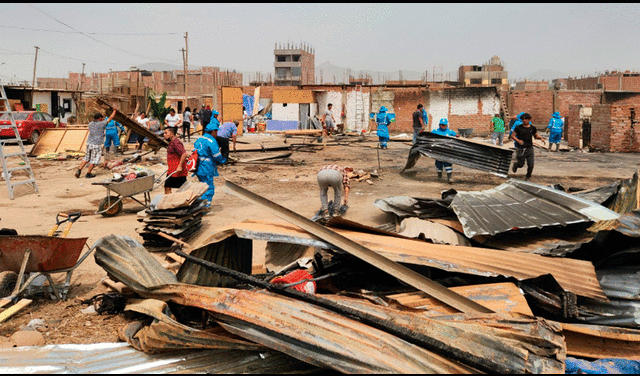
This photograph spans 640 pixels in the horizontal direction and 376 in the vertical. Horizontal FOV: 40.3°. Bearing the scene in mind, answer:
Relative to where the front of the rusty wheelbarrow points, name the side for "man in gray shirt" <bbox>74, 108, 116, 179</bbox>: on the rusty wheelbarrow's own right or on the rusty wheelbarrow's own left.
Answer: on the rusty wheelbarrow's own right

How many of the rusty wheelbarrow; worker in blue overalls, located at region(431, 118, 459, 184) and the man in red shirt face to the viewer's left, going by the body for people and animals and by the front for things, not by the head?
2

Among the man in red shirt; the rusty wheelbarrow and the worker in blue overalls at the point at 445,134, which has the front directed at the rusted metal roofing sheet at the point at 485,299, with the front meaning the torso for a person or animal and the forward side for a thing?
the worker in blue overalls

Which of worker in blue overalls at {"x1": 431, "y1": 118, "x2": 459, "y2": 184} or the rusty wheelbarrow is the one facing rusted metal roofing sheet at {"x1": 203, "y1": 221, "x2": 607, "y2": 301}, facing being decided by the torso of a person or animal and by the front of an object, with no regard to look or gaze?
the worker in blue overalls

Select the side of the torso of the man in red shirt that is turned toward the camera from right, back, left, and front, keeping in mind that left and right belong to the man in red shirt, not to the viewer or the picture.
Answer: left

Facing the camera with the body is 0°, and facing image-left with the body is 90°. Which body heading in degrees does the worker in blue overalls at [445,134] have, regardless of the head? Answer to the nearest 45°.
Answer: approximately 0°

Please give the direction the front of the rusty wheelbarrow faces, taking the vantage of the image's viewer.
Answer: facing to the left of the viewer
